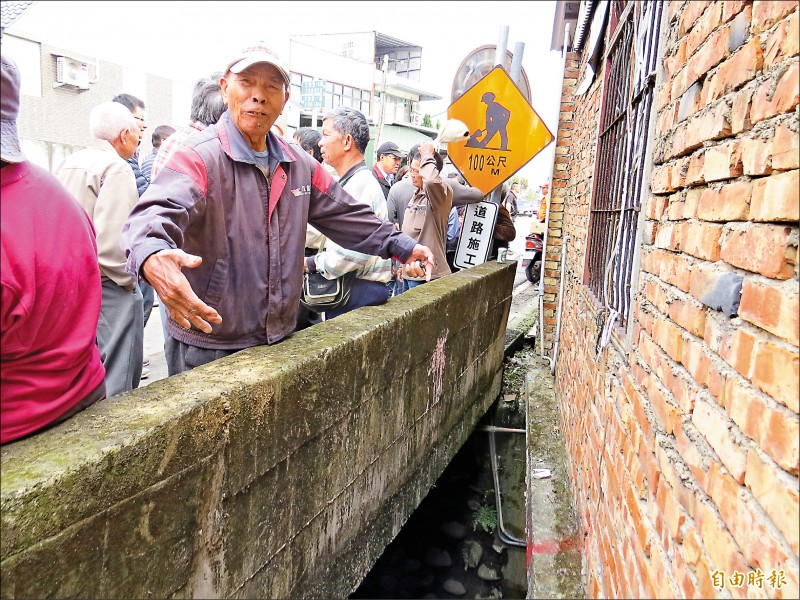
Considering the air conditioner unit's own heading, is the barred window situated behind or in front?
in front

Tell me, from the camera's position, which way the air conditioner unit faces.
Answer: facing the viewer and to the right of the viewer

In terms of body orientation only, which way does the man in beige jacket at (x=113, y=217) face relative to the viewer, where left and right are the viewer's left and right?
facing away from the viewer and to the right of the viewer

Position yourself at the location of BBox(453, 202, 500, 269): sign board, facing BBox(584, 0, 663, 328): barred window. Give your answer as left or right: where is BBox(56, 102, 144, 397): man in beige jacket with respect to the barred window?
right

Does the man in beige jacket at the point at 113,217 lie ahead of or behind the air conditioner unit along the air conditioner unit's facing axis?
ahead

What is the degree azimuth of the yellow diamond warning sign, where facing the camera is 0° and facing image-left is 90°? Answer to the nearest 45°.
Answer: approximately 0°

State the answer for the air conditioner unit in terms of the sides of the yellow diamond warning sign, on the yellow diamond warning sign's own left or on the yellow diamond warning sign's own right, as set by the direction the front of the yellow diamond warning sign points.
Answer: on the yellow diamond warning sign's own right

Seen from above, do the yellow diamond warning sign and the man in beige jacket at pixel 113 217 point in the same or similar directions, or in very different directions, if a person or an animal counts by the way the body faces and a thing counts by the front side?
very different directions
